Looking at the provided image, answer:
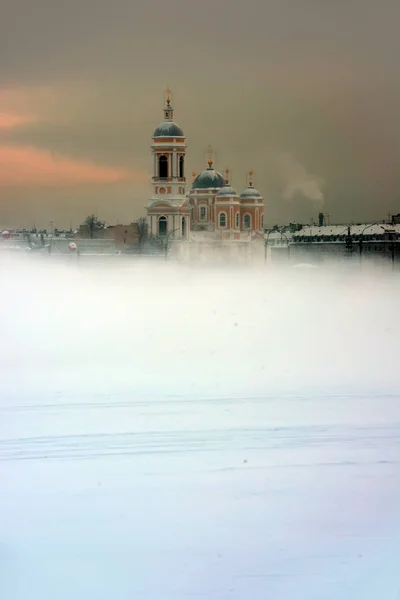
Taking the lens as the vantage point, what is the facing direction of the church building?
facing the viewer and to the left of the viewer
